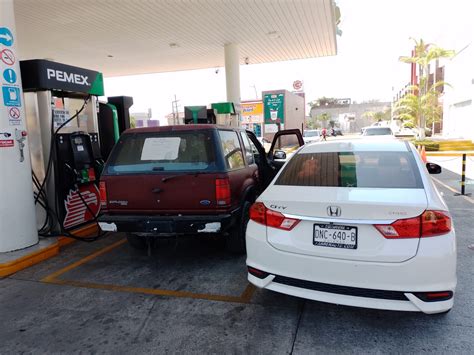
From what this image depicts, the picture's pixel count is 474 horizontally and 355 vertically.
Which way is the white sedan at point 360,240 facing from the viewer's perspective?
away from the camera

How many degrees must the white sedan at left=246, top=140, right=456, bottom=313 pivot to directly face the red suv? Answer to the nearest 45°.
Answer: approximately 45° to its left

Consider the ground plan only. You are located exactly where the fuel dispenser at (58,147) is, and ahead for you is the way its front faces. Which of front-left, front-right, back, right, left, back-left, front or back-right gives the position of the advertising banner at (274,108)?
left

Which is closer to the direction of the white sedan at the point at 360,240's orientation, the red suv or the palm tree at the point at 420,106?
the palm tree

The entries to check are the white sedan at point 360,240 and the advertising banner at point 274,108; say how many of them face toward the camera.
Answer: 1

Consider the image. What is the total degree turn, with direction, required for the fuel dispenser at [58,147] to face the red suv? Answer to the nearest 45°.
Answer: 0° — it already faces it

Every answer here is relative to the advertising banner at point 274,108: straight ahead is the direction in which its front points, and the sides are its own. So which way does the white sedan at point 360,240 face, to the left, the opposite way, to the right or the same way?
the opposite way

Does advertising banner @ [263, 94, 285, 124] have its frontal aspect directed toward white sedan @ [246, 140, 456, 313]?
yes

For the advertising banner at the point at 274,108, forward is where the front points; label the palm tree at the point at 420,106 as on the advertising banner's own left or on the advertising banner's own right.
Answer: on the advertising banner's own left

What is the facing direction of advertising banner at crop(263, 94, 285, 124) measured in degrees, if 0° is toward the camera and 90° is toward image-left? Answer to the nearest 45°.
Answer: approximately 0°

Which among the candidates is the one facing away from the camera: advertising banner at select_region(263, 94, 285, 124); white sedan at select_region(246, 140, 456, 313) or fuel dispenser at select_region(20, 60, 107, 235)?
the white sedan
